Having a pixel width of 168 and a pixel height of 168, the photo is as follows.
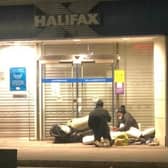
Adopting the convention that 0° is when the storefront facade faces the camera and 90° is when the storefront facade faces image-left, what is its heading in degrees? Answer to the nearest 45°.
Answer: approximately 0°

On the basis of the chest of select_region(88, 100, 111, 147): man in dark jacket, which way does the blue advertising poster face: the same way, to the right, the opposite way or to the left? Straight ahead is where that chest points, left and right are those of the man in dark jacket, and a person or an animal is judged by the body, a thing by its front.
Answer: the opposite way

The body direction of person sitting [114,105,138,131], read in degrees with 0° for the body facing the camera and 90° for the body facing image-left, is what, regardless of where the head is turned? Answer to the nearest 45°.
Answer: approximately 45°

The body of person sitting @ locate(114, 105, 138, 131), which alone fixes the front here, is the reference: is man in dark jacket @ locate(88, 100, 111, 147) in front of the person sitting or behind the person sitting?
in front

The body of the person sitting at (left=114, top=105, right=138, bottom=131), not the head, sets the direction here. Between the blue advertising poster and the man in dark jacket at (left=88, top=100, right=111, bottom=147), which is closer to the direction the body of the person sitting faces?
the man in dark jacket

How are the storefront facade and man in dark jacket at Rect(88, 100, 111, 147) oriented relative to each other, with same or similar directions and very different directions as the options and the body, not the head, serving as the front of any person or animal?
very different directions

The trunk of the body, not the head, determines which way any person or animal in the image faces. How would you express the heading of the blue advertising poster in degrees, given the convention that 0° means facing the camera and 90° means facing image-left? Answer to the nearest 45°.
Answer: approximately 0°

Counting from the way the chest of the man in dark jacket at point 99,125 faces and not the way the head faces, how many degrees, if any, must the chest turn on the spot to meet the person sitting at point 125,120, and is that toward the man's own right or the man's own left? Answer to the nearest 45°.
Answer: approximately 45° to the man's own right

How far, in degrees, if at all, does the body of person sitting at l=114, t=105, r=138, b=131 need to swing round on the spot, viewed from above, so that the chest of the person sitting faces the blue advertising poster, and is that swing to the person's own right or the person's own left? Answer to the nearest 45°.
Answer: approximately 45° to the person's own right

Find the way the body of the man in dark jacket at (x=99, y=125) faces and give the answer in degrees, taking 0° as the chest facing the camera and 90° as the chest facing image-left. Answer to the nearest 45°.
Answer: approximately 180°

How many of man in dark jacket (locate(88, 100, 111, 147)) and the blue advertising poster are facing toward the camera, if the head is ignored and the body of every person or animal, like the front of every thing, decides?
1

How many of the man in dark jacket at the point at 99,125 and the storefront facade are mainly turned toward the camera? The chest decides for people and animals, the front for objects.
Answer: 1

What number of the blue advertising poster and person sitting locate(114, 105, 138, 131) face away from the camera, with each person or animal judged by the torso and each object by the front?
0
